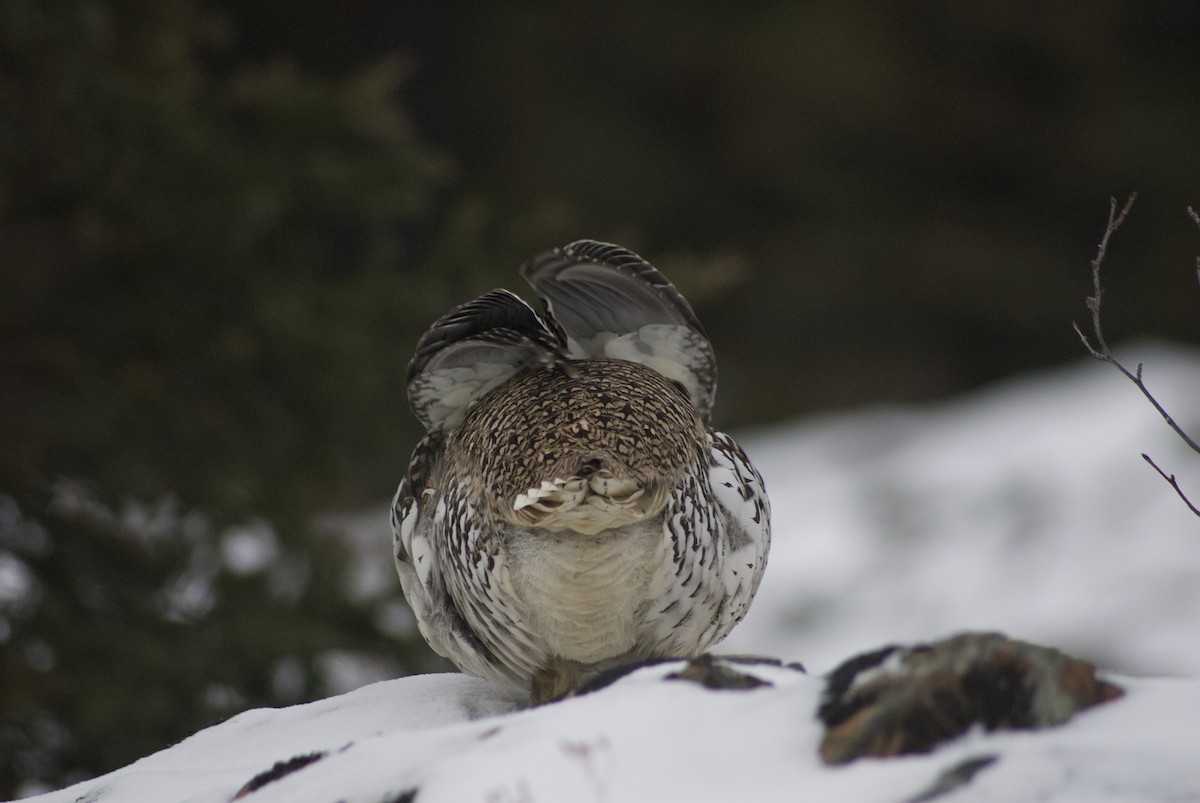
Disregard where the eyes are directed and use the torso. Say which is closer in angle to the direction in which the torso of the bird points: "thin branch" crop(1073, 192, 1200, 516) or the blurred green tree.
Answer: the blurred green tree

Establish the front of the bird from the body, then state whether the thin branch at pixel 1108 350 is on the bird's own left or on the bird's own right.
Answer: on the bird's own right

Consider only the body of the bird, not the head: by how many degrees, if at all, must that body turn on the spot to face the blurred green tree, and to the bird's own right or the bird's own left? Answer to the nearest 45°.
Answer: approximately 45° to the bird's own left

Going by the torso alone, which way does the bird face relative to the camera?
away from the camera

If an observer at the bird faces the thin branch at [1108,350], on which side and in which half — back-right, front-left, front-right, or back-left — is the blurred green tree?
back-left
